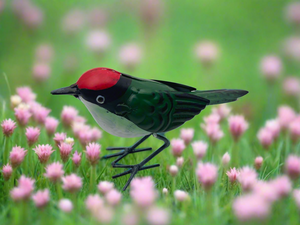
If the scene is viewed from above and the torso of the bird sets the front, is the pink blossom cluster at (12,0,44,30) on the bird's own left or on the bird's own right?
on the bird's own right

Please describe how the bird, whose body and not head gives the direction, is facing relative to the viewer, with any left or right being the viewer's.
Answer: facing to the left of the viewer
